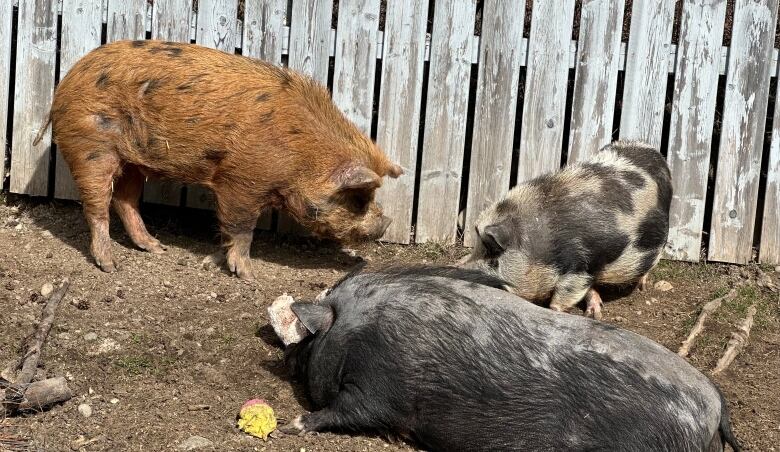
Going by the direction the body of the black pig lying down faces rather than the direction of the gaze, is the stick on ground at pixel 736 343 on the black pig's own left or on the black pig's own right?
on the black pig's own right

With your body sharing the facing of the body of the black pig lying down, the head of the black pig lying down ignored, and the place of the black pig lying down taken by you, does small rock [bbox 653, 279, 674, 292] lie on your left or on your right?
on your right

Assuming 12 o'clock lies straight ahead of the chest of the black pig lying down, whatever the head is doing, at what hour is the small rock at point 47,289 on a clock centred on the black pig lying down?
The small rock is roughly at 1 o'clock from the black pig lying down.

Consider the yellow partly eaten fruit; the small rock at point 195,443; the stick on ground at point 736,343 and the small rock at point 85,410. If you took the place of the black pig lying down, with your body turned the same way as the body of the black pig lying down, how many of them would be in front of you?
3

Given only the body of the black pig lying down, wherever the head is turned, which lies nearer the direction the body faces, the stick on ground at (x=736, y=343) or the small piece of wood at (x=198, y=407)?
the small piece of wood

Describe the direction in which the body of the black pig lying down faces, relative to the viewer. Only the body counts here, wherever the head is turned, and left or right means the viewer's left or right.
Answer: facing to the left of the viewer

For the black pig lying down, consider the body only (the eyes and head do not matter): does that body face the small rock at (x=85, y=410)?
yes

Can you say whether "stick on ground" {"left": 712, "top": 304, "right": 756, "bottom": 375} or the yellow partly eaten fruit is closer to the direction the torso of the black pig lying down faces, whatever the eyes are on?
the yellow partly eaten fruit

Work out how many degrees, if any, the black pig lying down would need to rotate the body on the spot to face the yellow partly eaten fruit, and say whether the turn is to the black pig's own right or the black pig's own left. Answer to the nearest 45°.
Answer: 0° — it already faces it

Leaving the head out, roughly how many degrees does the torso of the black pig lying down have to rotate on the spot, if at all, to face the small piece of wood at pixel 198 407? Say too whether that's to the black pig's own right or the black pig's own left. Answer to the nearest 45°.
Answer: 0° — it already faces it

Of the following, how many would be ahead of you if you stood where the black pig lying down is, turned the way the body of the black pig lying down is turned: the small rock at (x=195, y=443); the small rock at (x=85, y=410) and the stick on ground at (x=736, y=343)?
2

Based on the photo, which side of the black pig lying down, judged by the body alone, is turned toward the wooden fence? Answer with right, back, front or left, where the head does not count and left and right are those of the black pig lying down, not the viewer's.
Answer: right

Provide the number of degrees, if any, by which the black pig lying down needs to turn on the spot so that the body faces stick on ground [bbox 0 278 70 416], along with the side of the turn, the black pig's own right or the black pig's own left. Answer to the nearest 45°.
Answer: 0° — it already faces it
